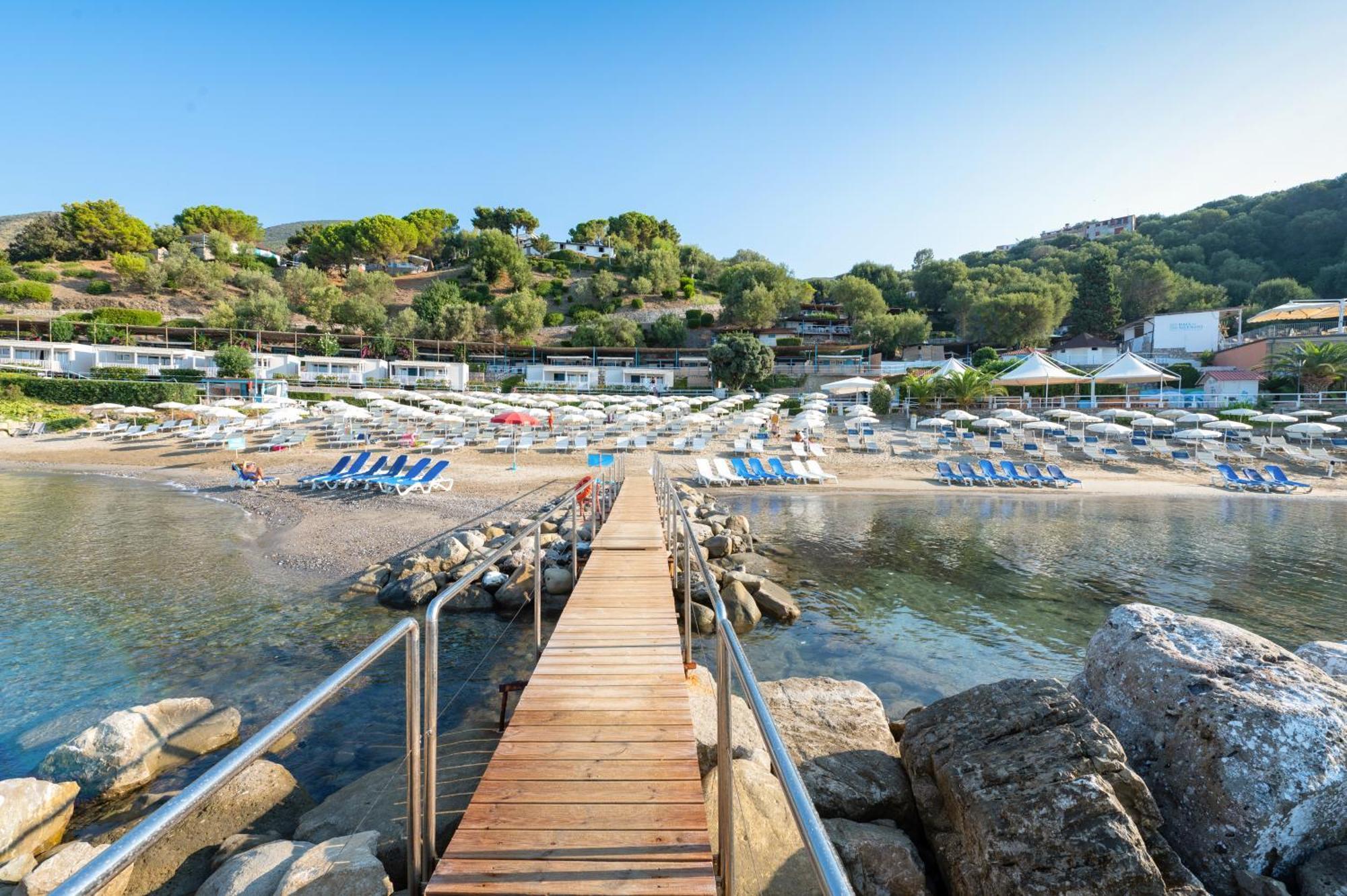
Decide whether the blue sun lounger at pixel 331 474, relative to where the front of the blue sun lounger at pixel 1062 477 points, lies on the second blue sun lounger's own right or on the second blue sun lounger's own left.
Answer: on the second blue sun lounger's own right

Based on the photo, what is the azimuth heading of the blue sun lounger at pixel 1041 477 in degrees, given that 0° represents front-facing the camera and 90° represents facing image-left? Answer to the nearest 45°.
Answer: approximately 315°
